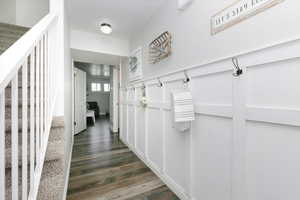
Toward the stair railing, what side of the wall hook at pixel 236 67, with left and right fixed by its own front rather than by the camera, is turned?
front

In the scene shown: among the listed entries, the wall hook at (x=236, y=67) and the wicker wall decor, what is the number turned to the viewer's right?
0

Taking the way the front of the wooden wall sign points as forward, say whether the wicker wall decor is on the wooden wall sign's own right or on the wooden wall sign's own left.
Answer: on the wooden wall sign's own right

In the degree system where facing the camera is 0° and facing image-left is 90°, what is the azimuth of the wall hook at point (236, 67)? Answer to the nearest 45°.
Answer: approximately 45°

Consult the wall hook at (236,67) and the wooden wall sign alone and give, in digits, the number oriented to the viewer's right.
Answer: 0

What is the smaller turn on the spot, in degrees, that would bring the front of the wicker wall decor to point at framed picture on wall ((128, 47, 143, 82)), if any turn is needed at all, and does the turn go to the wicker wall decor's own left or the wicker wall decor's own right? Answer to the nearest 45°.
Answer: approximately 90° to the wicker wall decor's own right

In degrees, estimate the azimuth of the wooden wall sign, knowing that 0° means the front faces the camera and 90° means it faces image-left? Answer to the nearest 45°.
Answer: approximately 45°

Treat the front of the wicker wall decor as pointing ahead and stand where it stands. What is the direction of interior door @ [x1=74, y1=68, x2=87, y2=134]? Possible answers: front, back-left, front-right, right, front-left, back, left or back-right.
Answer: right
